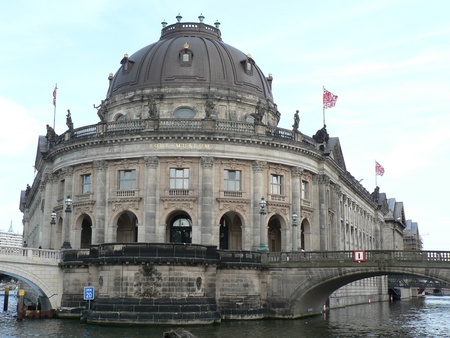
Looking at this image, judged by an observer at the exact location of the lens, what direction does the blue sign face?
facing the viewer
